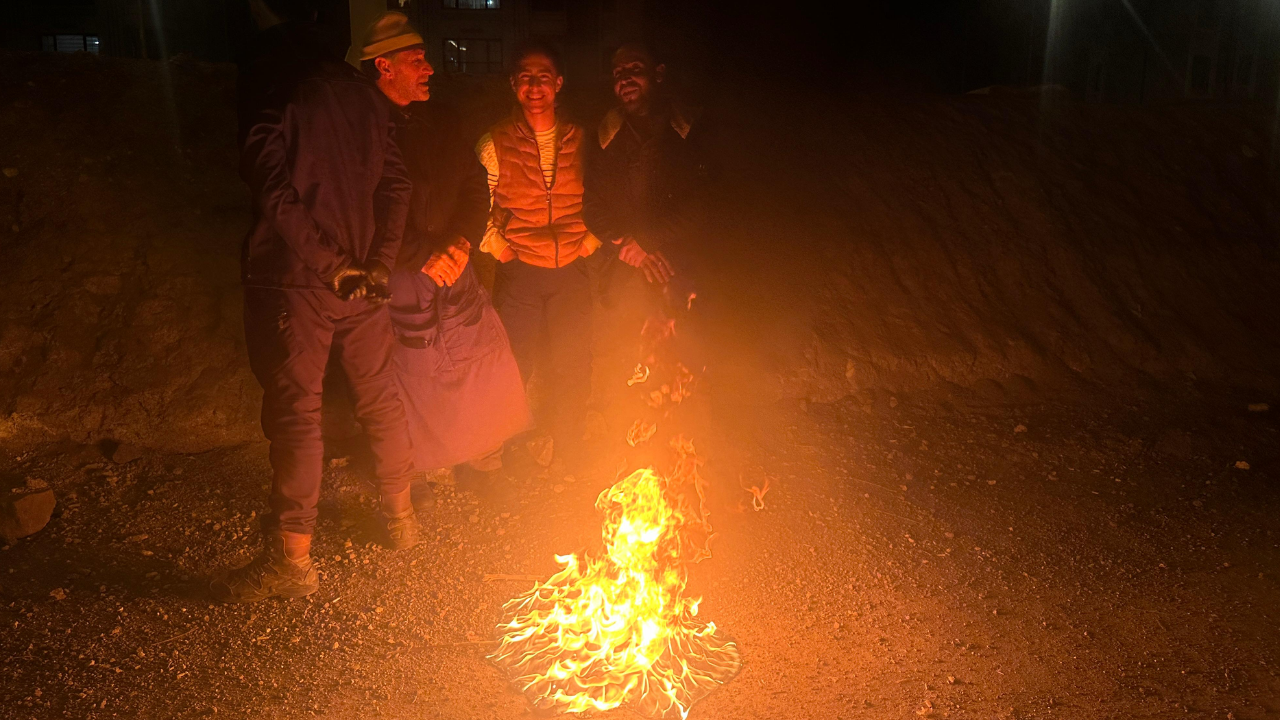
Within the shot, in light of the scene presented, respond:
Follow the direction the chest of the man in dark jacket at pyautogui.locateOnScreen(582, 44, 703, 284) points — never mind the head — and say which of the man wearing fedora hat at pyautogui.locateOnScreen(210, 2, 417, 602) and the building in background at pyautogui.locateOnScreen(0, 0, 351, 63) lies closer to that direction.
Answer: the man wearing fedora hat

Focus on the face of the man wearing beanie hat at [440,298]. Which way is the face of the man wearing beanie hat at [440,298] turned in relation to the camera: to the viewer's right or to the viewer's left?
to the viewer's right

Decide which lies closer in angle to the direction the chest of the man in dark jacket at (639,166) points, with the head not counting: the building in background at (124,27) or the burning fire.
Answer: the burning fire

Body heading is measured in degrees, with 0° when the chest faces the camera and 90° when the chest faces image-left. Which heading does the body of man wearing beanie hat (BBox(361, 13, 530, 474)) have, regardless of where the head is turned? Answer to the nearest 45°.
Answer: approximately 315°

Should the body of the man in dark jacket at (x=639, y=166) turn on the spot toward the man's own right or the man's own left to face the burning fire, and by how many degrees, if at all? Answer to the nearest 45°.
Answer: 0° — they already face it

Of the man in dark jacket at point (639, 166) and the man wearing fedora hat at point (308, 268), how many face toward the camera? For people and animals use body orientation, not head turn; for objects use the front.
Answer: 1

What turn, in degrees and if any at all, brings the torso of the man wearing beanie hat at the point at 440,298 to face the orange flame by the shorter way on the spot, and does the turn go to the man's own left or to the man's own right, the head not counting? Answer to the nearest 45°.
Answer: approximately 45° to the man's own left

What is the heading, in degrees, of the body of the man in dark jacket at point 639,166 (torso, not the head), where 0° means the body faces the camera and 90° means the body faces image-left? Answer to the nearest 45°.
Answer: approximately 0°

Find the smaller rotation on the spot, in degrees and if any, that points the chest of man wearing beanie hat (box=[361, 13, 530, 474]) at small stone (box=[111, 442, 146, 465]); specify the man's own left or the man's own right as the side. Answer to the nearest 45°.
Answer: approximately 135° to the man's own right

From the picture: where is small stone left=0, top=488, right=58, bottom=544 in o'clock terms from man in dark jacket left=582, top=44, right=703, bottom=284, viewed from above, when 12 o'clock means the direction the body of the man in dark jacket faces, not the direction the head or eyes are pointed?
The small stone is roughly at 2 o'clock from the man in dark jacket.
